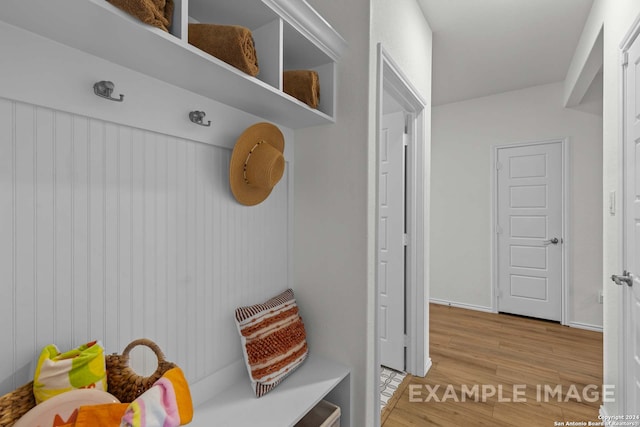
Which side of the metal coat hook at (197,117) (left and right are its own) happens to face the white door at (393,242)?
left

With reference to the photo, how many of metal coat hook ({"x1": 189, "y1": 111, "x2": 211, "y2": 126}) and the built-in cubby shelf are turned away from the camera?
0

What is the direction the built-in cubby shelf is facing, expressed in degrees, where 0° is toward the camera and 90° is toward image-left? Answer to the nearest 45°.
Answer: approximately 315°

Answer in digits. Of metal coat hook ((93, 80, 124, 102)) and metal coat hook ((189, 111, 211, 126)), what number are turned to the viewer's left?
0

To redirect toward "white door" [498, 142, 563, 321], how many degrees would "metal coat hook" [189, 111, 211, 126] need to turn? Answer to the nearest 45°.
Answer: approximately 45° to its left

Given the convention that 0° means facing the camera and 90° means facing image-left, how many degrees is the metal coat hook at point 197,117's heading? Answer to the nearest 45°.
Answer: approximately 315°

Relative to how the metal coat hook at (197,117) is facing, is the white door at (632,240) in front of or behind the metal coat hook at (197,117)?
in front
